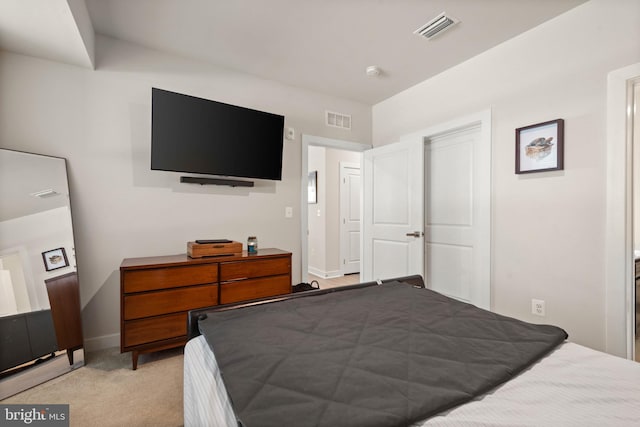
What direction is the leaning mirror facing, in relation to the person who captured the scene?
facing the viewer and to the right of the viewer

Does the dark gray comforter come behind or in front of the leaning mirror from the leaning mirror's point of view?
in front

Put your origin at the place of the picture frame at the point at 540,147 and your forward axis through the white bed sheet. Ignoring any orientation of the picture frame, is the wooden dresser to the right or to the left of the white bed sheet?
right

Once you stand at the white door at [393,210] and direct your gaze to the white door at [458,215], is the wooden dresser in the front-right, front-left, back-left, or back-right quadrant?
back-right

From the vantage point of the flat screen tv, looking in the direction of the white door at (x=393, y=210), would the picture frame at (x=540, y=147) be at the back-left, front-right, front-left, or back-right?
front-right

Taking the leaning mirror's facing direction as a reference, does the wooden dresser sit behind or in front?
in front

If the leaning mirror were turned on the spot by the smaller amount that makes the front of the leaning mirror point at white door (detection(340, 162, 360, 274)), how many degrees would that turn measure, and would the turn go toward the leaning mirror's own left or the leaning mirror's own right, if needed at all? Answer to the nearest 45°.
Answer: approximately 45° to the leaning mirror's own left

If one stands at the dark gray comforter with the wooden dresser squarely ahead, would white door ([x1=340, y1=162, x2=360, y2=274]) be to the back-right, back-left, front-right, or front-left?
front-right

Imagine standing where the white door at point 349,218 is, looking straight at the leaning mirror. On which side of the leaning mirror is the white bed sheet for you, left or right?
left

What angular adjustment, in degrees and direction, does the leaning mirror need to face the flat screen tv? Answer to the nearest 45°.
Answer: approximately 45° to its left

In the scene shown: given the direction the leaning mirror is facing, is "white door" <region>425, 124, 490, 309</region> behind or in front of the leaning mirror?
in front

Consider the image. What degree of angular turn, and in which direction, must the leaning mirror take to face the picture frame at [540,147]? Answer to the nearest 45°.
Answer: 0° — it already faces it
